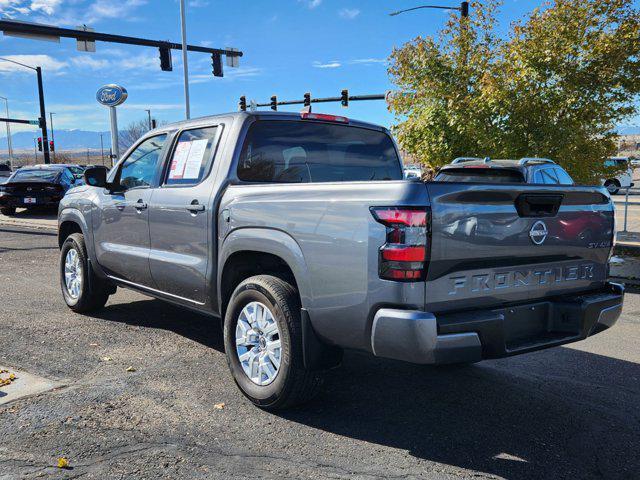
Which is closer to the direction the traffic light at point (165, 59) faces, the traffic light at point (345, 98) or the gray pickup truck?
the traffic light

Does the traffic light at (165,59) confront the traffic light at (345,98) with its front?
no

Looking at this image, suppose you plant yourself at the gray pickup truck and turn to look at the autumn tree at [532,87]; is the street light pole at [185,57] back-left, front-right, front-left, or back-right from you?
front-left

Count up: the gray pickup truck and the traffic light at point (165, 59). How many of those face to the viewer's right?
0

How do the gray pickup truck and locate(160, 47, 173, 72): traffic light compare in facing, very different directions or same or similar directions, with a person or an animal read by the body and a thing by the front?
same or similar directions

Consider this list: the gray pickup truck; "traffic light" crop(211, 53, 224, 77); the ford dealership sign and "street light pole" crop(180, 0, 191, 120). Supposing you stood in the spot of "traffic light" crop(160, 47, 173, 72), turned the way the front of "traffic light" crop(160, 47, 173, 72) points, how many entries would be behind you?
1

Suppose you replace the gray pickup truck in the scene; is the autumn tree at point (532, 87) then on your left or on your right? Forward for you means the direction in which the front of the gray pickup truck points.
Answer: on your right

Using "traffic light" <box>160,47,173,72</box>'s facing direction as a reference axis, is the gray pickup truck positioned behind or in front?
behind

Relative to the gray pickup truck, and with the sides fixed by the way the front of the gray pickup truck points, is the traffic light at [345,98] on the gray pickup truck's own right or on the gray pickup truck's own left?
on the gray pickup truck's own right

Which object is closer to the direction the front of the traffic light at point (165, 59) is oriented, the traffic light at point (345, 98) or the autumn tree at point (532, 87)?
the traffic light

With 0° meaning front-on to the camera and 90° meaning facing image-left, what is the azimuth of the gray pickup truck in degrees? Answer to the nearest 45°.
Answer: approximately 135°

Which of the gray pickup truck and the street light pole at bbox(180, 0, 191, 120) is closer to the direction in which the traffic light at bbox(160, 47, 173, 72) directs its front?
the street light pole

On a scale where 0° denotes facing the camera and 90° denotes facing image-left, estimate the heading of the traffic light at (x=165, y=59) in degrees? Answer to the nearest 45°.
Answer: approximately 180°

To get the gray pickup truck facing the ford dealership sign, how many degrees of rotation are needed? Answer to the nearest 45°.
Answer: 0° — it already faces it

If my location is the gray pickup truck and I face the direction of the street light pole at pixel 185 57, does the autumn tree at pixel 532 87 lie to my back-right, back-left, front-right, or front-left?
front-right

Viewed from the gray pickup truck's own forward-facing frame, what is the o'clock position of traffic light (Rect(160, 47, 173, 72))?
The traffic light is roughly at 1 o'clock from the gray pickup truck.

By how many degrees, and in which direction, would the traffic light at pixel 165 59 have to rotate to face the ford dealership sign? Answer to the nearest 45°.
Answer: approximately 45° to its left
